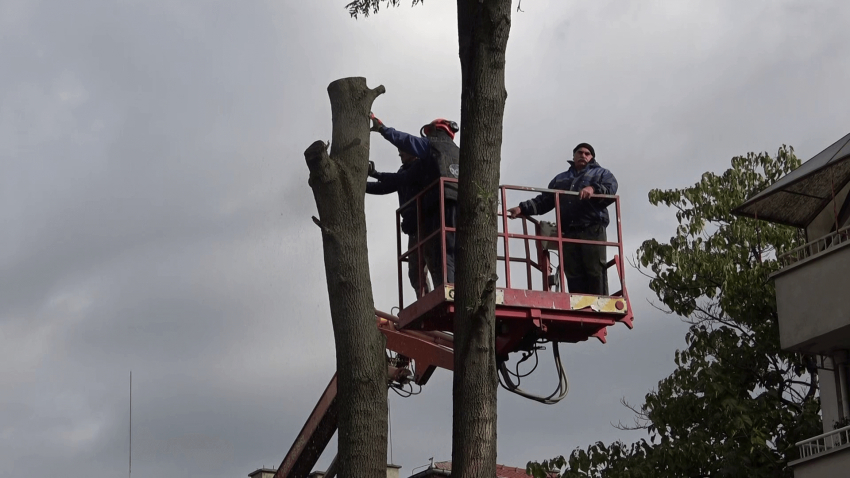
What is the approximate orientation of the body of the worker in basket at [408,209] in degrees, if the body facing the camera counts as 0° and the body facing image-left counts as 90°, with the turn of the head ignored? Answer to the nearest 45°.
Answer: approximately 90°

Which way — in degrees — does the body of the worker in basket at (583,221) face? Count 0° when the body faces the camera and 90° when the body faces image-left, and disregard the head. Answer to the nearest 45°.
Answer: approximately 45°

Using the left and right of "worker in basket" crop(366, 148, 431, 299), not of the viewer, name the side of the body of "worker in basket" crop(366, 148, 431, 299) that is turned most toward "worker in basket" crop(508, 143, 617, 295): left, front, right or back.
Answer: back

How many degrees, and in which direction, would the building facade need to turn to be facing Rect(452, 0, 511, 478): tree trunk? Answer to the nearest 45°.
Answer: approximately 45° to its left
